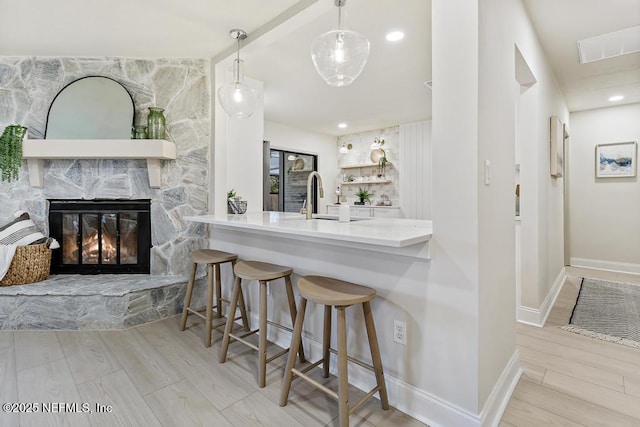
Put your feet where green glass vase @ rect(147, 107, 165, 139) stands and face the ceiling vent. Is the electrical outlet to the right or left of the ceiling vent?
right

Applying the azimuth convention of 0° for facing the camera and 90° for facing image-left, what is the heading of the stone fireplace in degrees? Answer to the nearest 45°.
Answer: approximately 0°

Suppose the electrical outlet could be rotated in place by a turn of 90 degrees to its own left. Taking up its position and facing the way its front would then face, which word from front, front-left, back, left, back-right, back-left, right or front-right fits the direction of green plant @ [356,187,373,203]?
back-left

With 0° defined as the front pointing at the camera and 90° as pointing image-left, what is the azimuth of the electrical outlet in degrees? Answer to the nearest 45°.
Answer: approximately 45°

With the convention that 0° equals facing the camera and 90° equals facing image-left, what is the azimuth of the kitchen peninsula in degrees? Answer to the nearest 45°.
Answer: approximately 45°

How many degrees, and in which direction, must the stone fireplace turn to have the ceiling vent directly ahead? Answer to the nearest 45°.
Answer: approximately 45° to its left

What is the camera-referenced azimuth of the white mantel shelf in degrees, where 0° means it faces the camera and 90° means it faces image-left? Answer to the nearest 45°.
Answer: approximately 0°

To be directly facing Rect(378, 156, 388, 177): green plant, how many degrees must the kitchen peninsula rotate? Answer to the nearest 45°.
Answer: approximately 135° to its right

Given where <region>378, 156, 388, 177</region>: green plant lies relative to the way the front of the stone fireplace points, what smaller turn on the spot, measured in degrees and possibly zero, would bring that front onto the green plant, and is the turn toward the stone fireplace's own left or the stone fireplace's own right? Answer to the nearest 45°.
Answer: approximately 90° to the stone fireplace's own left
